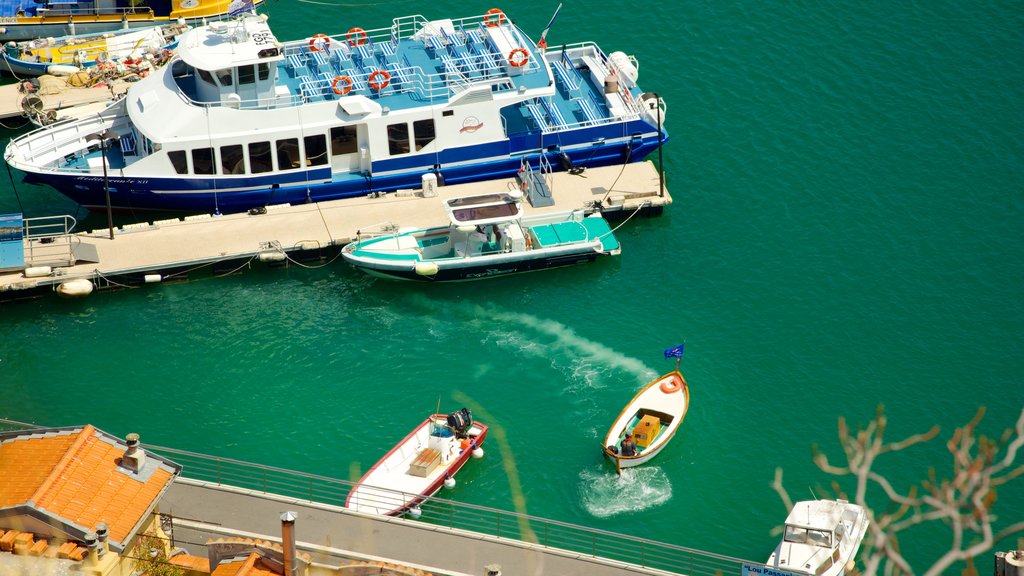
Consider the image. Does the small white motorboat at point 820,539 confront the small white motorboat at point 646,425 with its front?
no

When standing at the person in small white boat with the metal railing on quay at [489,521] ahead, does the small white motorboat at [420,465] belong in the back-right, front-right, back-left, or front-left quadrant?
front-right

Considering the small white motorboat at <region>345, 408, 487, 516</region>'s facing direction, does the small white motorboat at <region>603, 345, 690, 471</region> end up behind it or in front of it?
behind

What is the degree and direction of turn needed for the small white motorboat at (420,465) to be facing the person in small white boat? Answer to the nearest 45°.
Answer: approximately 135° to its left

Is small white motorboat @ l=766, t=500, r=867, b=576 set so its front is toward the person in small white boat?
no

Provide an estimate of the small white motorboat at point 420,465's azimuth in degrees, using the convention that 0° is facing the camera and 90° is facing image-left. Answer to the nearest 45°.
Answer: approximately 45°

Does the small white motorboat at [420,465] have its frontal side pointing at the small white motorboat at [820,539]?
no
